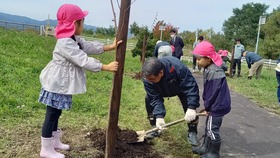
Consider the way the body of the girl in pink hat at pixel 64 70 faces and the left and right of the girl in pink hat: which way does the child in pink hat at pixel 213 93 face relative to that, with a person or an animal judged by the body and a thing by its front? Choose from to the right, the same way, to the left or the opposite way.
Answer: the opposite way

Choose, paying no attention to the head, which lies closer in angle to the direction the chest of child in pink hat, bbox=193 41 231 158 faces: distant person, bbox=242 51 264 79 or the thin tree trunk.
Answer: the thin tree trunk

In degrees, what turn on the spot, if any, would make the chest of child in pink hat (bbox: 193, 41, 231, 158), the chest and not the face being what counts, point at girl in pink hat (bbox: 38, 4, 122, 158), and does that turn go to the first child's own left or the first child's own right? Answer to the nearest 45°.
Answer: approximately 45° to the first child's own left

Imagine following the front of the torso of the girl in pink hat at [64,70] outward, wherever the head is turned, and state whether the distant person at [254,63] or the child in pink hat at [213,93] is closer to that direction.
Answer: the child in pink hat

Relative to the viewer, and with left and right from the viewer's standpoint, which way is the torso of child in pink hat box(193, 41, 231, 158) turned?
facing to the left of the viewer

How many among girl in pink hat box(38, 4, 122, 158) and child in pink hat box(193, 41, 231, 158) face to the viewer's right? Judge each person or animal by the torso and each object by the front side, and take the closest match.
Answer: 1

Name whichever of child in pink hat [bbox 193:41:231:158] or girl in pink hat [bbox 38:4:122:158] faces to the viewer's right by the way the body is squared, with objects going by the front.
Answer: the girl in pink hat

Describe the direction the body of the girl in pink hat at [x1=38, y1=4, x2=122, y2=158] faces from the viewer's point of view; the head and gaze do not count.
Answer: to the viewer's right

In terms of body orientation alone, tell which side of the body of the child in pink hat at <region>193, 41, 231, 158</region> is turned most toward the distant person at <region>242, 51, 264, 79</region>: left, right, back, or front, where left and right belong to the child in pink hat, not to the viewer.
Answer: right

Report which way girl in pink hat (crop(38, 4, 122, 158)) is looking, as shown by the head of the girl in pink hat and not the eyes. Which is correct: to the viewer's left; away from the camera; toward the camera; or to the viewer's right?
to the viewer's right

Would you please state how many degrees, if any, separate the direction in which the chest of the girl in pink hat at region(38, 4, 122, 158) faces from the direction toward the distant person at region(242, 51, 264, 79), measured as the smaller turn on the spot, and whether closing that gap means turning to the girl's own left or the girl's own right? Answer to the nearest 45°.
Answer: approximately 45° to the girl's own left
